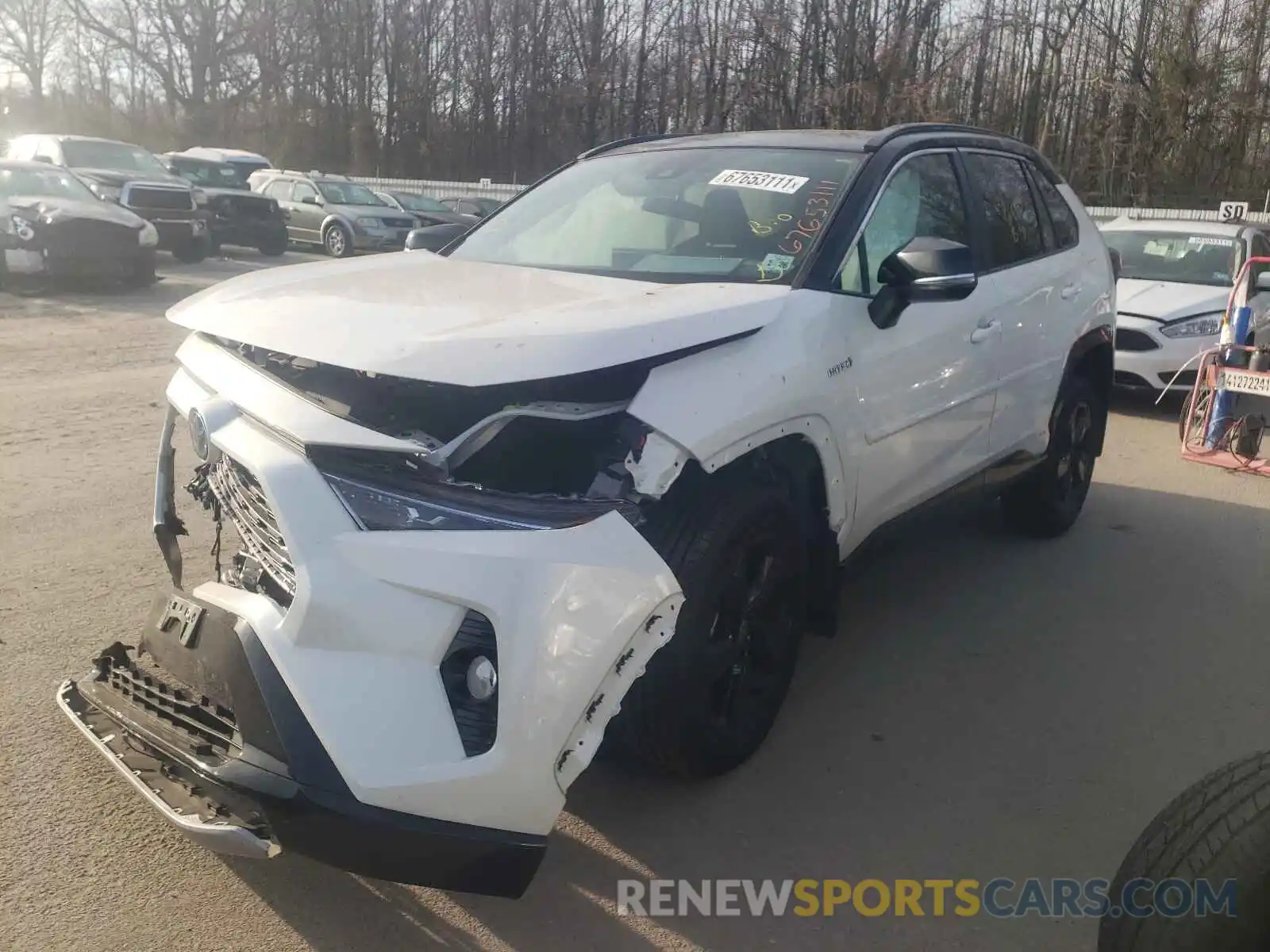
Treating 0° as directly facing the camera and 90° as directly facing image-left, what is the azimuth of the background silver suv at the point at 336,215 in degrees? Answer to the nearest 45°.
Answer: approximately 315°

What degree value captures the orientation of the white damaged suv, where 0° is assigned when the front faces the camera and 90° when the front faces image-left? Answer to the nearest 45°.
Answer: approximately 45°

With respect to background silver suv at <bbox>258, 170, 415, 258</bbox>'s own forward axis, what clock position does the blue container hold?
The blue container is roughly at 1 o'clock from the background silver suv.

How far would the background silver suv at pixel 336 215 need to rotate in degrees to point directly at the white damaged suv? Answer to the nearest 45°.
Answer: approximately 45° to its right

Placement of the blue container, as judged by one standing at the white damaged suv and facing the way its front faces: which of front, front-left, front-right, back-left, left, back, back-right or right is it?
back

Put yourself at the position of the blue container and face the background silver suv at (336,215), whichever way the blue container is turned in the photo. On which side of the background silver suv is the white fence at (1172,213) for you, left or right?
right

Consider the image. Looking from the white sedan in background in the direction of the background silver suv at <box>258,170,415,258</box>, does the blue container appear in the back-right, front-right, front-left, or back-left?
back-left

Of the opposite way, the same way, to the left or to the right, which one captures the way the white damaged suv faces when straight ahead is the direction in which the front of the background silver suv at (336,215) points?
to the right

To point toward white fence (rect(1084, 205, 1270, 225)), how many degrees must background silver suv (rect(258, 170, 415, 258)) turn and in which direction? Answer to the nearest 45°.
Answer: approximately 45° to its left
